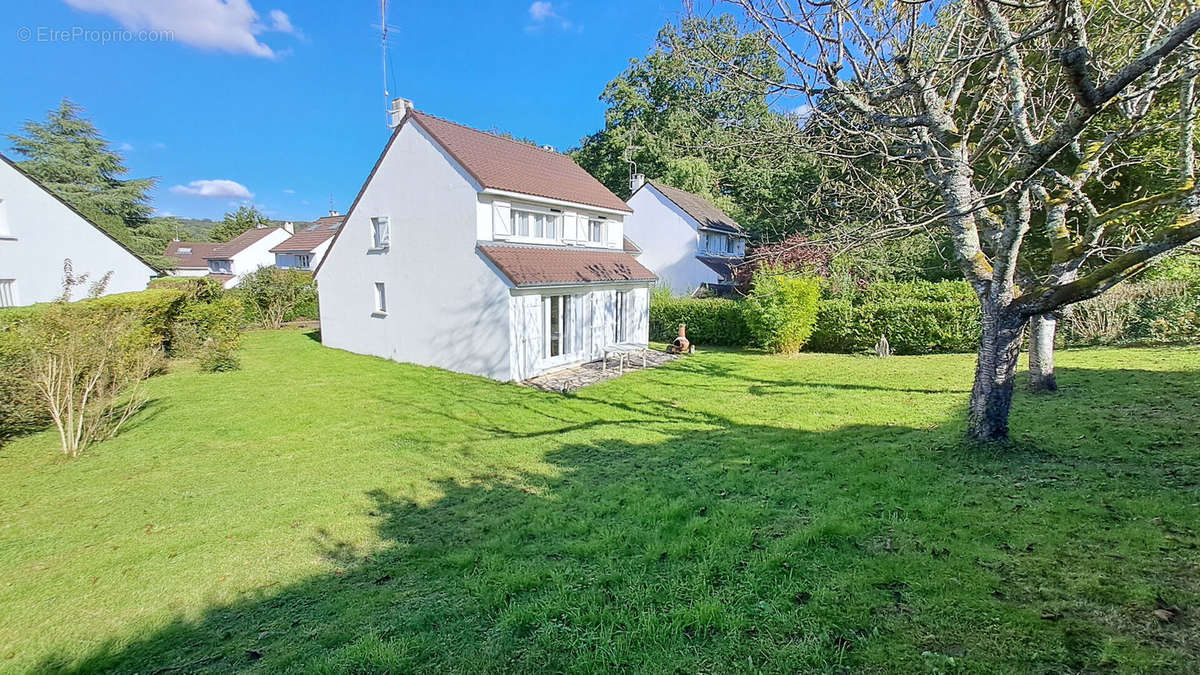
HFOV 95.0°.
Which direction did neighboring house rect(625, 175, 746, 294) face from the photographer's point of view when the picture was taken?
facing the viewer and to the right of the viewer

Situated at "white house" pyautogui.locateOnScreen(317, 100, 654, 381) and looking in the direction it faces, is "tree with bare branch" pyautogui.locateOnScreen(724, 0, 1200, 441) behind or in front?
in front

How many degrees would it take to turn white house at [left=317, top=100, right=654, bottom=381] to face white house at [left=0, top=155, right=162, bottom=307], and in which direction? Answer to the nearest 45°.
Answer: approximately 135° to its right

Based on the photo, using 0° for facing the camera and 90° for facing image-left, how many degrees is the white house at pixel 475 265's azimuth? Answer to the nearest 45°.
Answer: approximately 315°

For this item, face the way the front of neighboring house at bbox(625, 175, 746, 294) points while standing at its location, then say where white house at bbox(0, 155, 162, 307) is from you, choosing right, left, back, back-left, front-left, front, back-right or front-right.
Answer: right

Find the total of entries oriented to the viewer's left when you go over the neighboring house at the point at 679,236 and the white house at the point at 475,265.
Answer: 0

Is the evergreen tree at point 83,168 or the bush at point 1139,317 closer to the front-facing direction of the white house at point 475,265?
the bush

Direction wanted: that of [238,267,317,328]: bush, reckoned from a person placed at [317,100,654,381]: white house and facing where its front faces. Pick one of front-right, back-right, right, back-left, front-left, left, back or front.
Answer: back

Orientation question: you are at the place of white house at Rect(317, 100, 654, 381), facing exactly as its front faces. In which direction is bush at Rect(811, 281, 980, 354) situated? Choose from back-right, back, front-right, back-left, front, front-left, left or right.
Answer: front-left

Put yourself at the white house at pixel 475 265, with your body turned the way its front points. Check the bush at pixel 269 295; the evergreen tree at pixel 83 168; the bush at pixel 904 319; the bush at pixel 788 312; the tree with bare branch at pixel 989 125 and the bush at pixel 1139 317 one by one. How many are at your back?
2

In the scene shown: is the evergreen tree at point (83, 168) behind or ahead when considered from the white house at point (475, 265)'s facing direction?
behind

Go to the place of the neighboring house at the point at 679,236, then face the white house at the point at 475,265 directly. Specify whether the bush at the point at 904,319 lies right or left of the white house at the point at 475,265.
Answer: left

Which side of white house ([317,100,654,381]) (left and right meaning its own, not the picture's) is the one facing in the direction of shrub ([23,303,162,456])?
right
